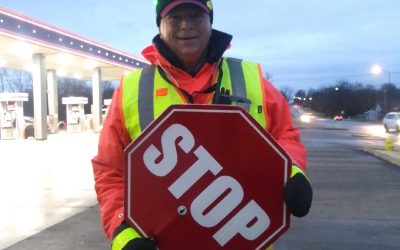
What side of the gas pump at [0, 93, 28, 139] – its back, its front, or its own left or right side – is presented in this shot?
front

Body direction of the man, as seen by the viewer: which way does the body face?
toward the camera

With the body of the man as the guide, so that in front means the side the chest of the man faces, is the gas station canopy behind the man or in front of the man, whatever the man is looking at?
behind

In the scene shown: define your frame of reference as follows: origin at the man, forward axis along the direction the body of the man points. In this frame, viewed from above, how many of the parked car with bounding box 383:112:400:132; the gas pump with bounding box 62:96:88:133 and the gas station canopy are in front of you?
0

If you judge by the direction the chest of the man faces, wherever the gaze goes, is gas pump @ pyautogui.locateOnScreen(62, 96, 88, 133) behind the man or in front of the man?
behind

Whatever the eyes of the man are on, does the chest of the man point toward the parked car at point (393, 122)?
no

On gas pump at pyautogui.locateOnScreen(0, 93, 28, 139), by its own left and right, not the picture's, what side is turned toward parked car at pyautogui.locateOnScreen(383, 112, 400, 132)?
left

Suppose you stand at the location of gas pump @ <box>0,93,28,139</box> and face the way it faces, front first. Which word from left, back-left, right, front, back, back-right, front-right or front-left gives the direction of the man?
front

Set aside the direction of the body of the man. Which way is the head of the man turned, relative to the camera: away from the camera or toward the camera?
toward the camera

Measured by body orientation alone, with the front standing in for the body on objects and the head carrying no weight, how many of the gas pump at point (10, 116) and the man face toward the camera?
2

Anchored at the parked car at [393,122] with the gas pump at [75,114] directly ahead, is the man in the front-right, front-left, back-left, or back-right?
front-left

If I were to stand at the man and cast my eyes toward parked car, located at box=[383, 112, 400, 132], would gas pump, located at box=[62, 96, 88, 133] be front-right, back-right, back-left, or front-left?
front-left
